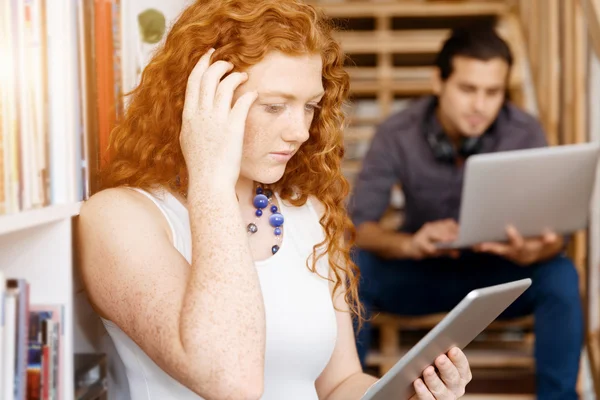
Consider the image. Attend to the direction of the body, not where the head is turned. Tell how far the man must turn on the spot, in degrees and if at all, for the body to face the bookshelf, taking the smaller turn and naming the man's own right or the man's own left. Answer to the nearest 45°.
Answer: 0° — they already face it

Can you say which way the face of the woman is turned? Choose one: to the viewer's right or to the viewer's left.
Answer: to the viewer's right

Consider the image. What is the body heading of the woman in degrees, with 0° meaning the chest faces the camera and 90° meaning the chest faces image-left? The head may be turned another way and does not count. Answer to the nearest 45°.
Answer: approximately 315°

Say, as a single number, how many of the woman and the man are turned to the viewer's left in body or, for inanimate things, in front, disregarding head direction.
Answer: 0

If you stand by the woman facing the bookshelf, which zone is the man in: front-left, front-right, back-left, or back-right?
back-right

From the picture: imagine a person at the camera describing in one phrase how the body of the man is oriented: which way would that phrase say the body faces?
toward the camera

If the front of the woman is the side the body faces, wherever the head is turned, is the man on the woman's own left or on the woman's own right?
on the woman's own left

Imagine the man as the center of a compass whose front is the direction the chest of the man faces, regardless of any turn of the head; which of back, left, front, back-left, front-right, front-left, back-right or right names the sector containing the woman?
front
